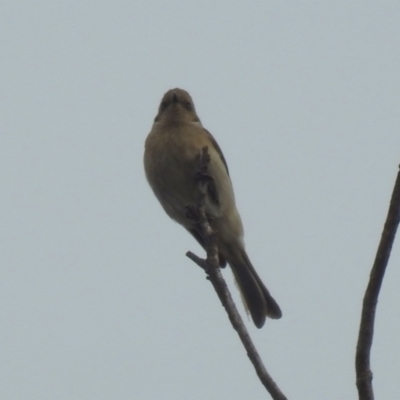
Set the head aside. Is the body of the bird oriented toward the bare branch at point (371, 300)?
no

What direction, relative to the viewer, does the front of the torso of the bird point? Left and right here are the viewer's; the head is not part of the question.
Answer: facing the viewer and to the left of the viewer
